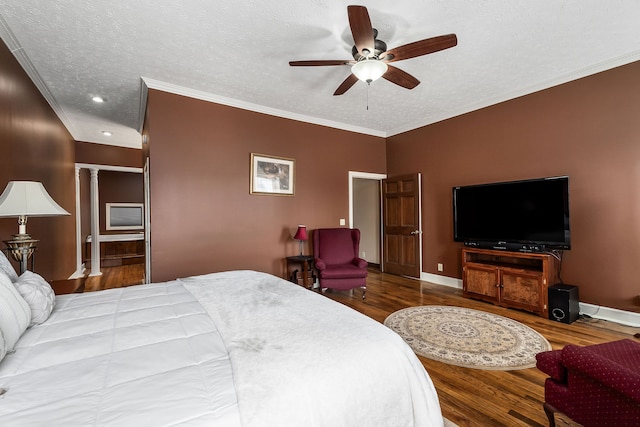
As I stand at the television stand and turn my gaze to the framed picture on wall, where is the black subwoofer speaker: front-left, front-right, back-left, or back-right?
back-left

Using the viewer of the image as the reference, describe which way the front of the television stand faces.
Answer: facing the viewer and to the left of the viewer

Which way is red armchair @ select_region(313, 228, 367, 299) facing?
toward the camera

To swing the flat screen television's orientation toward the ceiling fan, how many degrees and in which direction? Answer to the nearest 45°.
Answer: approximately 45° to its left

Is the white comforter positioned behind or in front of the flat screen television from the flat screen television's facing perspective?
in front

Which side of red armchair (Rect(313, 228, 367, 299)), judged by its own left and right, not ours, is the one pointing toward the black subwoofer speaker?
left
